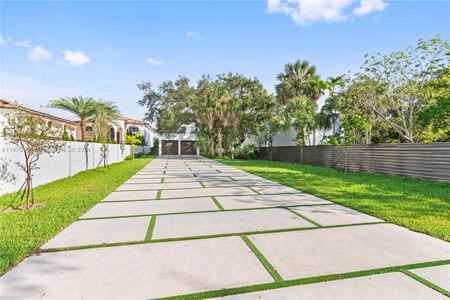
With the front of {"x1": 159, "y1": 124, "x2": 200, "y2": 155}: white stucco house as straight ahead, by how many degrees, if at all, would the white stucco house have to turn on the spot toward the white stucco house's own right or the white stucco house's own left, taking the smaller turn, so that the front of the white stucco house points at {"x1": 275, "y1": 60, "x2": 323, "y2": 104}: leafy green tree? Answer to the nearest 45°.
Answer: approximately 45° to the white stucco house's own left

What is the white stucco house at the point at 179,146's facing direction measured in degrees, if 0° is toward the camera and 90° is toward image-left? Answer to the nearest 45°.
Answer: approximately 0°

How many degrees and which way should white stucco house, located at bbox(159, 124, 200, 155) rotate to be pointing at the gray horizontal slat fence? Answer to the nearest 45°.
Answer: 0° — it already faces it
